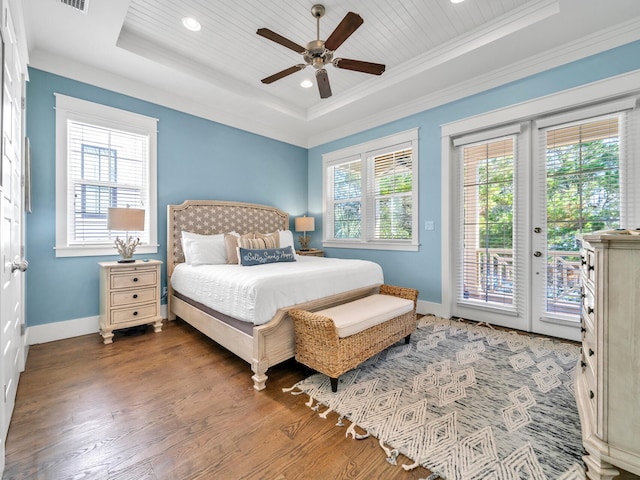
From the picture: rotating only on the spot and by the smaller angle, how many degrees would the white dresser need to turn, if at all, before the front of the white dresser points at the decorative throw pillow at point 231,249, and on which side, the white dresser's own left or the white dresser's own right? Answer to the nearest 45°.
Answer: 0° — it already faces it

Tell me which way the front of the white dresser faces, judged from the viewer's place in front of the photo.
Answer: facing to the left of the viewer

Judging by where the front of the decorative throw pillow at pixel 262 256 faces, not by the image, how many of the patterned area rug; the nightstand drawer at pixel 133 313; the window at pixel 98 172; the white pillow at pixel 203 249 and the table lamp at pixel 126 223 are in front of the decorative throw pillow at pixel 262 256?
1

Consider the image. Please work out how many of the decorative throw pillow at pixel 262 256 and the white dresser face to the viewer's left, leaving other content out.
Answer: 1

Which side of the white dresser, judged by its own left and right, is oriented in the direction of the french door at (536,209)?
right

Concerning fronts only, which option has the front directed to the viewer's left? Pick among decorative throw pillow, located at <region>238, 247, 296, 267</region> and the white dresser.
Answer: the white dresser

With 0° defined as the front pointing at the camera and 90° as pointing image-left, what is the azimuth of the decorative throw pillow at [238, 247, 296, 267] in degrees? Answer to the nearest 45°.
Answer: approximately 315°

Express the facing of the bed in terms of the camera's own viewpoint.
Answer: facing the viewer and to the right of the viewer

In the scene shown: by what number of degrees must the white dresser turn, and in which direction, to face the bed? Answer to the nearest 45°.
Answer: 0° — it already faces it

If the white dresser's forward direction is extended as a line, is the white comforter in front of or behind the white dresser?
in front

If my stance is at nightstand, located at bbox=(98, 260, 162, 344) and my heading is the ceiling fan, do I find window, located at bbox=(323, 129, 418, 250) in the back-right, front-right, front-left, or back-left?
front-left
